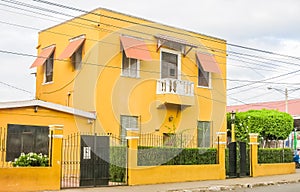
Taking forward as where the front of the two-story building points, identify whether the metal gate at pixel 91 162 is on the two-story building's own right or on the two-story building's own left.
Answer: on the two-story building's own right

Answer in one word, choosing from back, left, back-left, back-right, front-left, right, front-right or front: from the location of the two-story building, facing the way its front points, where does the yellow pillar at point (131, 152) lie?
front-right

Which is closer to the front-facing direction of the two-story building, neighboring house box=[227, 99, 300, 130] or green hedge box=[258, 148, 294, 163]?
the green hedge

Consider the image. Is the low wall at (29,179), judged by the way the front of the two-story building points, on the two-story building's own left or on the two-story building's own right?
on the two-story building's own right

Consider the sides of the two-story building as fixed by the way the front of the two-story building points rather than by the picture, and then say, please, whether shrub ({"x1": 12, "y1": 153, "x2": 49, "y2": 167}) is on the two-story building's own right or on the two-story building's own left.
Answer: on the two-story building's own right

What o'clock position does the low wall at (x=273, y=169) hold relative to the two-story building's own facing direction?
The low wall is roughly at 10 o'clock from the two-story building.

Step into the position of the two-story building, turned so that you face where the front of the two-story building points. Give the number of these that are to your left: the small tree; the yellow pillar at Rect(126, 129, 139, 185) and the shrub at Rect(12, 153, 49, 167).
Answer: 1

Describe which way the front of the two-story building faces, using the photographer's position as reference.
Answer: facing the viewer and to the right of the viewer

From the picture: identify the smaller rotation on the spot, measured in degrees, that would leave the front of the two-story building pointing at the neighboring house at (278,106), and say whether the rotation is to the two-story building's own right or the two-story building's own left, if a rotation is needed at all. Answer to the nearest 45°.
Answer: approximately 90° to the two-story building's own left

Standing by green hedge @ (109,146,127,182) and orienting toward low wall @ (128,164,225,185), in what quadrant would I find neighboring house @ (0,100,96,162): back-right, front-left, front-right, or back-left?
back-left

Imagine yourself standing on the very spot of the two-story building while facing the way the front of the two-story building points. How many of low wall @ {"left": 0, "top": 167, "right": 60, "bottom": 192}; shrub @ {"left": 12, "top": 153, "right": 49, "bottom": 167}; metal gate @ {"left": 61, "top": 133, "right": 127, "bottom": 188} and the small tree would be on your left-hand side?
1

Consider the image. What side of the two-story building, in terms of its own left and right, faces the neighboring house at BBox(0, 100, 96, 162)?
right
